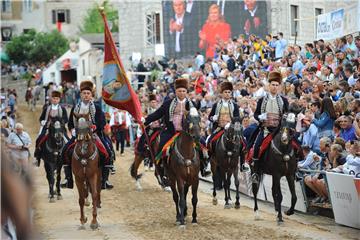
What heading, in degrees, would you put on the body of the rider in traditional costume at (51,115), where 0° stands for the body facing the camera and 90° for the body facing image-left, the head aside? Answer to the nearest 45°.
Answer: approximately 0°

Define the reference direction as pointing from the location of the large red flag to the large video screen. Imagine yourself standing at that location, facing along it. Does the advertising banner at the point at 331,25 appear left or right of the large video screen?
right

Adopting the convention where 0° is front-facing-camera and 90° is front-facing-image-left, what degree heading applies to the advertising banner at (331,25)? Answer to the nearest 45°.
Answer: approximately 45°

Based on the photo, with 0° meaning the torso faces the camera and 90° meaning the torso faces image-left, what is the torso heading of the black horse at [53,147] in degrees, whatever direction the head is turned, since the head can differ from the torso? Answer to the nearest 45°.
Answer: approximately 0°

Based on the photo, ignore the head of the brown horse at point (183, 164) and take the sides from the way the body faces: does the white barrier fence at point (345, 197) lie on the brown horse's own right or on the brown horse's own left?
on the brown horse's own left

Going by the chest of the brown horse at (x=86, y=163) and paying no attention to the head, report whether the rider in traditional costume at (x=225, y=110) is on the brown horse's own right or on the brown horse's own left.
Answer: on the brown horse's own left
